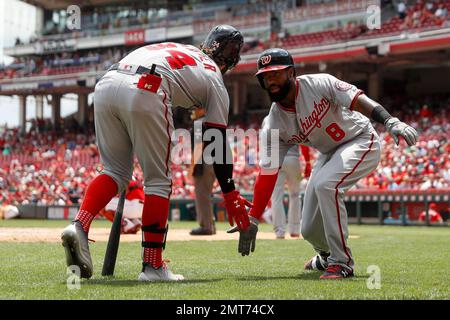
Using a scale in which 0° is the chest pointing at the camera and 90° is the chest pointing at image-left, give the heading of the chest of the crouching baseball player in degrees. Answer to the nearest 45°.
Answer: approximately 45°

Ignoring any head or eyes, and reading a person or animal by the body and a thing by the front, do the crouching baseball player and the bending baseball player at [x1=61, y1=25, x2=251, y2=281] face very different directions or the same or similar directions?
very different directions

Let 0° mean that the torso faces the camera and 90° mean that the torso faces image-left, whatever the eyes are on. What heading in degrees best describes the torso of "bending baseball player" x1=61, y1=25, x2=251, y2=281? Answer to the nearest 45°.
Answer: approximately 225°

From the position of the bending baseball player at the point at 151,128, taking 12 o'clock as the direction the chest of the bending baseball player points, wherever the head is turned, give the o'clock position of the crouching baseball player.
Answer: The crouching baseball player is roughly at 1 o'clock from the bending baseball player.
